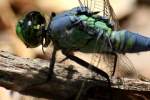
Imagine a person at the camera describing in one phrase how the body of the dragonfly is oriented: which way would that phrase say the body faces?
to the viewer's left
